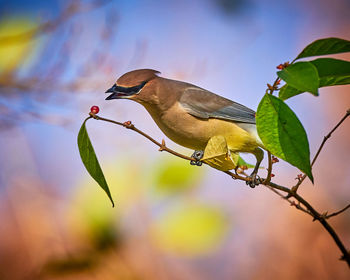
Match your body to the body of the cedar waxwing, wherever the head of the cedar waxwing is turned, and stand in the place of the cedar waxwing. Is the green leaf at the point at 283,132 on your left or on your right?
on your left

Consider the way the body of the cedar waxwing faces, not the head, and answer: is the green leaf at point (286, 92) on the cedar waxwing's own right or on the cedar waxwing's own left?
on the cedar waxwing's own left

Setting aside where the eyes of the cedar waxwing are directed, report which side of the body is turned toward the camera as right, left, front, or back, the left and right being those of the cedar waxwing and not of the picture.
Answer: left
